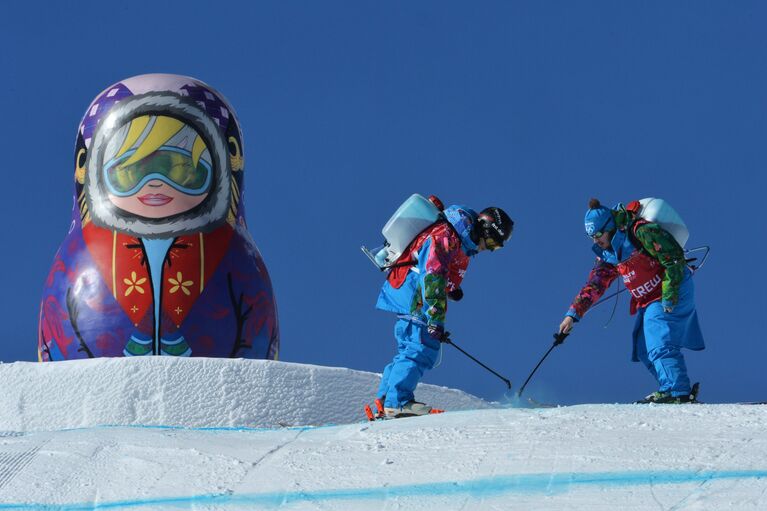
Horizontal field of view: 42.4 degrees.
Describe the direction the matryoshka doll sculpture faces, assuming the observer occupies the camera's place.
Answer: facing the viewer
